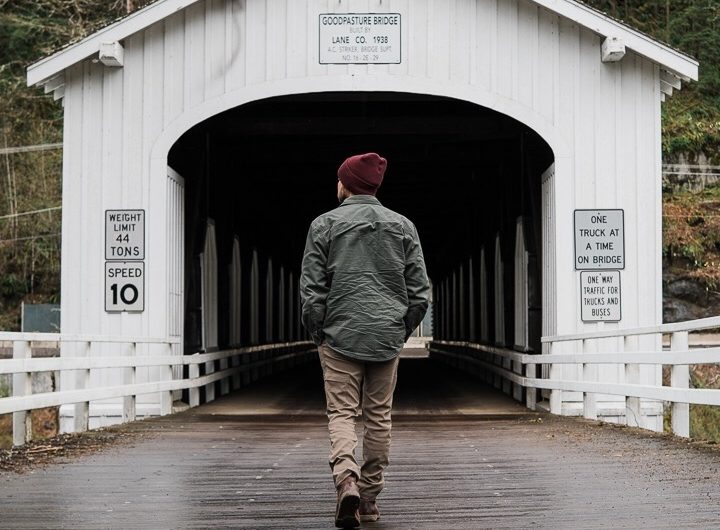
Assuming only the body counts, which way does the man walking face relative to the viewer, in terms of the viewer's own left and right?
facing away from the viewer

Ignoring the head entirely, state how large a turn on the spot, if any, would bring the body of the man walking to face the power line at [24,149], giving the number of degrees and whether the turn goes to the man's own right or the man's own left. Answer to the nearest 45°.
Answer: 0° — they already face it
